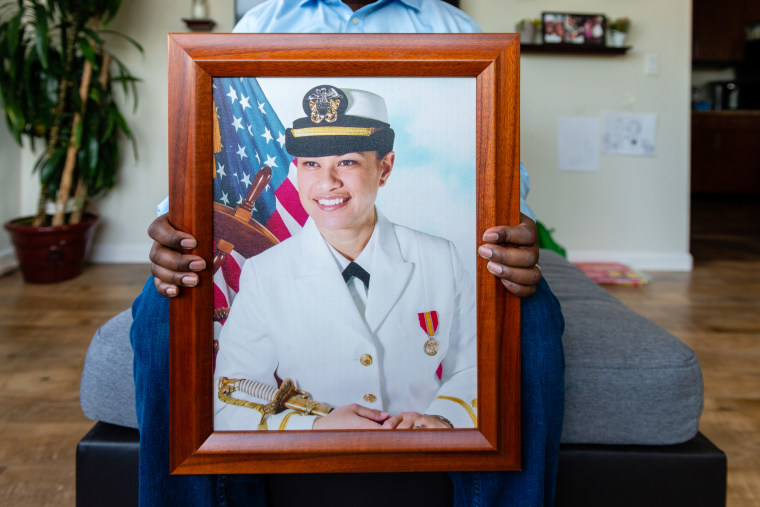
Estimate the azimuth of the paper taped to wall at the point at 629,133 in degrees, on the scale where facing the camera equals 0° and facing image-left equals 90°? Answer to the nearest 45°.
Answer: approximately 0°

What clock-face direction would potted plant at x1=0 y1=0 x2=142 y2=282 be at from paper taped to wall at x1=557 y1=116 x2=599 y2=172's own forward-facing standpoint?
The potted plant is roughly at 2 o'clock from the paper taped to wall.
